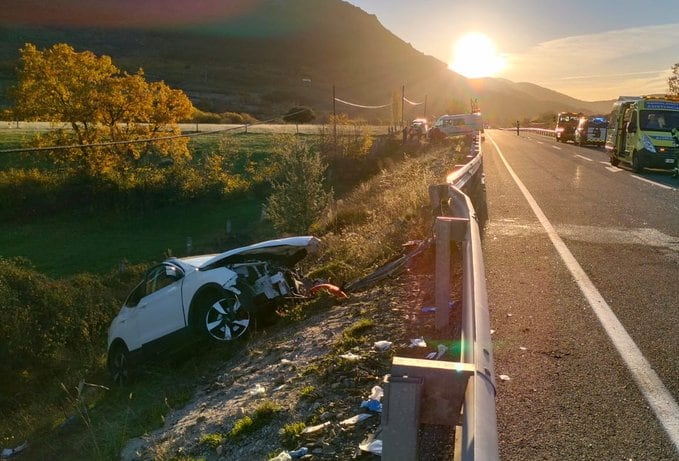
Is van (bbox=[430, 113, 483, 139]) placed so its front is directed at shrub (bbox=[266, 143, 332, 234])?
no

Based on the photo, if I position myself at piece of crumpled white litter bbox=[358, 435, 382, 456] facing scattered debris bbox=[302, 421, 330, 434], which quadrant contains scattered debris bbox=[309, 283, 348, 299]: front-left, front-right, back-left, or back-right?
front-right

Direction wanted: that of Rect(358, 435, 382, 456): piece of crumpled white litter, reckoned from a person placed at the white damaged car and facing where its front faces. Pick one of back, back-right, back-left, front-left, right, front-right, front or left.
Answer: front-right

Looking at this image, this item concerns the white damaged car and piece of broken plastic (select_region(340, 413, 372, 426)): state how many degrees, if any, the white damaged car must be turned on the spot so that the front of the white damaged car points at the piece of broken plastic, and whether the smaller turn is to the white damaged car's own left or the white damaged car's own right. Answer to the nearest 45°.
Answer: approximately 45° to the white damaged car's own right

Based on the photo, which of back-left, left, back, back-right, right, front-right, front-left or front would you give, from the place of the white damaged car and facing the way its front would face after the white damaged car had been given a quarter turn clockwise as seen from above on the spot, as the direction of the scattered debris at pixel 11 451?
front-right

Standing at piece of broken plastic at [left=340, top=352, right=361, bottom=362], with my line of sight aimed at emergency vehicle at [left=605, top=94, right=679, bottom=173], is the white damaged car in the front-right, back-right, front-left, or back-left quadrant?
front-left

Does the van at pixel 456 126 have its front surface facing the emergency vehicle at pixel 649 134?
no

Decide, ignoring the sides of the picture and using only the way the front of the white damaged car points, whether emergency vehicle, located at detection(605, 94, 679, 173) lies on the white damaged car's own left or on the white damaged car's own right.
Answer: on the white damaged car's own left

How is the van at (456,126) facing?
to the viewer's left

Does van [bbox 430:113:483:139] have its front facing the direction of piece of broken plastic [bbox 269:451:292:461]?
no

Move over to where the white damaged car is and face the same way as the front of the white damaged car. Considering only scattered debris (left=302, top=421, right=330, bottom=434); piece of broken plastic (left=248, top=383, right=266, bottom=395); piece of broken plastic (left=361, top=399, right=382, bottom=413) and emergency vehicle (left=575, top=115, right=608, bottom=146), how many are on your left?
1

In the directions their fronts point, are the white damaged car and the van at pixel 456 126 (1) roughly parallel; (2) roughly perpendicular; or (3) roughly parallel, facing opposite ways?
roughly parallel, facing opposite ways

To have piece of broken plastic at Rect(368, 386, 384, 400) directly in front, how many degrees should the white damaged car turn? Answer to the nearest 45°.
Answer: approximately 45° to its right
